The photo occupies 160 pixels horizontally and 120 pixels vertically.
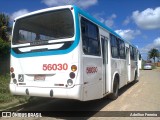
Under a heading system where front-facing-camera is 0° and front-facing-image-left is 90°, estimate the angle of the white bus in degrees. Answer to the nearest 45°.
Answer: approximately 225°
